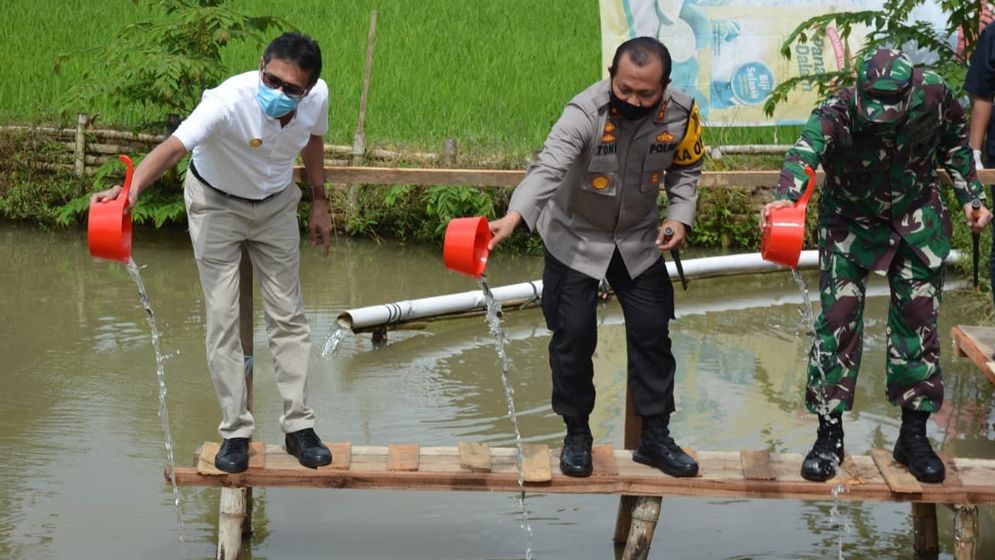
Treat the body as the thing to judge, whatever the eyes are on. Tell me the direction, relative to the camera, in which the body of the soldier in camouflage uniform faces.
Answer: toward the camera

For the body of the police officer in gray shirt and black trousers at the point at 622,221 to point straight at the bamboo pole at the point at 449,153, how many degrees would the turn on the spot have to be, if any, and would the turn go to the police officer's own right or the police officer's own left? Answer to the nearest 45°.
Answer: approximately 180°

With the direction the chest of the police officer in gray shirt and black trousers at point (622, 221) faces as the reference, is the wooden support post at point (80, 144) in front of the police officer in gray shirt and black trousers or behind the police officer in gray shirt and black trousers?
behind

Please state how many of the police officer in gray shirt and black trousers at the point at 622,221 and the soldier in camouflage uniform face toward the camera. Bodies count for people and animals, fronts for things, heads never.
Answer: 2

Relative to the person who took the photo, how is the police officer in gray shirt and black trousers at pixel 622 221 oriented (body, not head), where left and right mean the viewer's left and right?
facing the viewer

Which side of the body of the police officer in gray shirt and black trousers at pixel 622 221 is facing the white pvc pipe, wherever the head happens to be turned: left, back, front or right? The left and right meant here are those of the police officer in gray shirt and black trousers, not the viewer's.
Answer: back

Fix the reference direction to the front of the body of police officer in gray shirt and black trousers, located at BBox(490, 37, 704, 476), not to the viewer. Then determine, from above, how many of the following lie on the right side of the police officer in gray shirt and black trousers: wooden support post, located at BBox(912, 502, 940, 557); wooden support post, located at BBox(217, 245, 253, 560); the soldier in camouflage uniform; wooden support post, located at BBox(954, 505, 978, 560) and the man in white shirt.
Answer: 2

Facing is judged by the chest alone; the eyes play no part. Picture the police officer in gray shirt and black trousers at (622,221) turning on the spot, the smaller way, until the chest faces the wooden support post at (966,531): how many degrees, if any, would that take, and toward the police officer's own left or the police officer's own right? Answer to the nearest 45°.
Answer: approximately 90° to the police officer's own left

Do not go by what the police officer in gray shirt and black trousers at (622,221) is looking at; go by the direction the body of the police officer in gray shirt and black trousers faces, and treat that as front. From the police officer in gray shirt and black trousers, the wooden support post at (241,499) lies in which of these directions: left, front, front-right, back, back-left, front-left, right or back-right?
right

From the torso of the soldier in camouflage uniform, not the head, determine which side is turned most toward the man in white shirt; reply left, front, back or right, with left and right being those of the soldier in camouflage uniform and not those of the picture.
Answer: right
